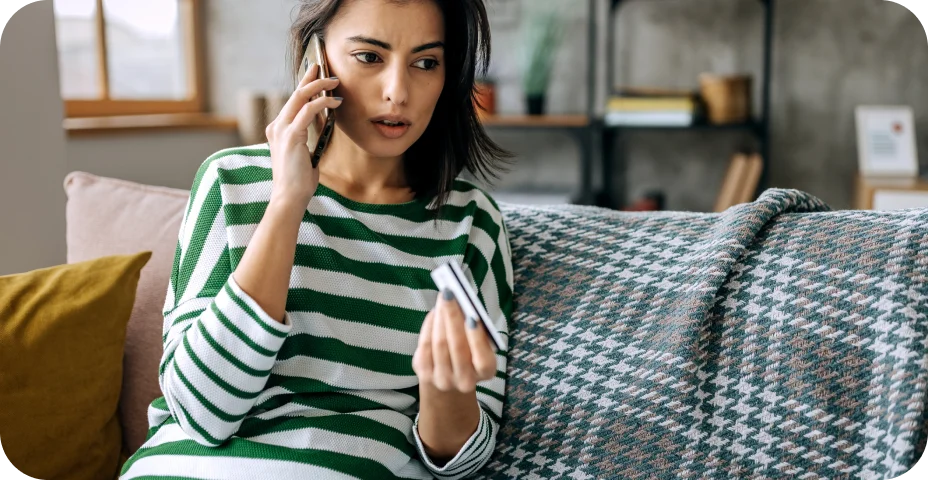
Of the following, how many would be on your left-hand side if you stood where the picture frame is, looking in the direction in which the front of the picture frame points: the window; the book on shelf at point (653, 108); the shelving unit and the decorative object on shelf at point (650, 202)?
0

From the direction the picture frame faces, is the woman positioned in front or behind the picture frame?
in front

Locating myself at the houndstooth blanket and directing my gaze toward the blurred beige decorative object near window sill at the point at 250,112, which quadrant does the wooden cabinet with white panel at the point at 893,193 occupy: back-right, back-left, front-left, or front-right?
front-right

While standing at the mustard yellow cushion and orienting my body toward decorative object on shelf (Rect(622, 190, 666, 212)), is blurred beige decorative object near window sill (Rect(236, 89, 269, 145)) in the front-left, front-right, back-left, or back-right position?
front-left

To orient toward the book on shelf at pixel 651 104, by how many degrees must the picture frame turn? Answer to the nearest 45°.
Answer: approximately 90° to its right

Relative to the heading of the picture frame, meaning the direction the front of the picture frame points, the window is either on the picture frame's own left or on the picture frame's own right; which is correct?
on the picture frame's own right

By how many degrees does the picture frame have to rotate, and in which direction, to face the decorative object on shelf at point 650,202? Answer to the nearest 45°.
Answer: approximately 90° to its right

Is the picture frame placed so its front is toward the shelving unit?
no

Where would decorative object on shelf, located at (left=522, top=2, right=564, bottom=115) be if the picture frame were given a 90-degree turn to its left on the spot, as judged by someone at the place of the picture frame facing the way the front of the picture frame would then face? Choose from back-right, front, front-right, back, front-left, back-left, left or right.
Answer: back

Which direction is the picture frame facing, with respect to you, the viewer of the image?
facing the viewer

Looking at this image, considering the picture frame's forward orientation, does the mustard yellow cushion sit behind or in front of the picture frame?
in front

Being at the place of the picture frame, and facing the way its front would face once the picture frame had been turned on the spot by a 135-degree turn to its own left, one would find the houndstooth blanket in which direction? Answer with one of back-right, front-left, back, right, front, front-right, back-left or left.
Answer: back-right
